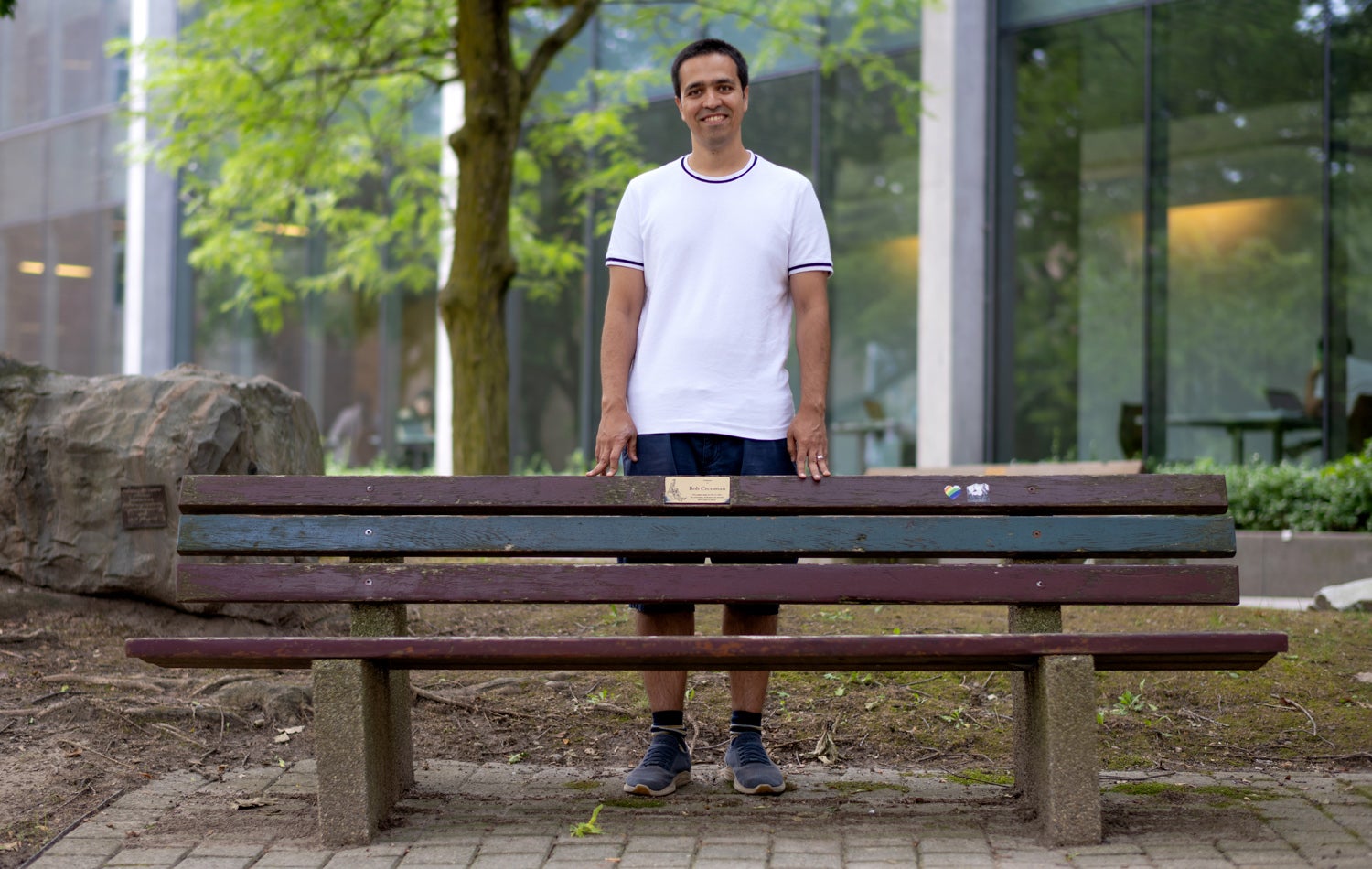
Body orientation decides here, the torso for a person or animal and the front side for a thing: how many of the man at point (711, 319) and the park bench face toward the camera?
2

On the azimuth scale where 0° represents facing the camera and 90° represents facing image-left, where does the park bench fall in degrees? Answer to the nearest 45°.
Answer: approximately 0°

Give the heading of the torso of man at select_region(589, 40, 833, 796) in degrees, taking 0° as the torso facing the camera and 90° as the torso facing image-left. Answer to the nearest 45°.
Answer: approximately 0°

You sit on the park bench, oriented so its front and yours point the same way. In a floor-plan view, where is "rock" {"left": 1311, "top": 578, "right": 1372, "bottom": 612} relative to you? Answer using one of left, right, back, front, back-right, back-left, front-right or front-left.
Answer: back-left

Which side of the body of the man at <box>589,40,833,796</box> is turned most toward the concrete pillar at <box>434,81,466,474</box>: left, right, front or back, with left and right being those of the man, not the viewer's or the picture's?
back

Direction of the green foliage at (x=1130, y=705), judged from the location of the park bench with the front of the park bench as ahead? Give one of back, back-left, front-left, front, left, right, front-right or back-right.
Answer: back-left

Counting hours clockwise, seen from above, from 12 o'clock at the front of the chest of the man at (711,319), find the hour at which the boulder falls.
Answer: The boulder is roughly at 4 o'clock from the man.

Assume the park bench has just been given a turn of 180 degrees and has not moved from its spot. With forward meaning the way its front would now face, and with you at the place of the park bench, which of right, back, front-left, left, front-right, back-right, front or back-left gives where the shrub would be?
front-right

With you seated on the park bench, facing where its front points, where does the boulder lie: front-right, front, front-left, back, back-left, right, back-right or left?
back-right
